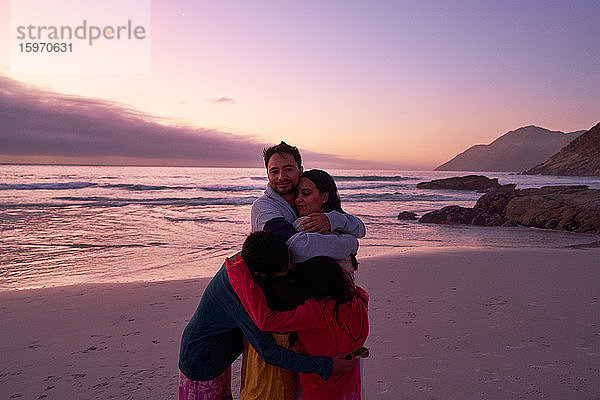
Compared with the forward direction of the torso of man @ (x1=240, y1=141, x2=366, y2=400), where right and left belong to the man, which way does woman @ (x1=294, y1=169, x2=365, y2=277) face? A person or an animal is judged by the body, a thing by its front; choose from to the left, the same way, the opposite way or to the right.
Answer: to the right

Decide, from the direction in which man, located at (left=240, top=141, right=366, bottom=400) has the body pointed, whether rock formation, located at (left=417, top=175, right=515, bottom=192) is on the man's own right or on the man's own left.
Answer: on the man's own left

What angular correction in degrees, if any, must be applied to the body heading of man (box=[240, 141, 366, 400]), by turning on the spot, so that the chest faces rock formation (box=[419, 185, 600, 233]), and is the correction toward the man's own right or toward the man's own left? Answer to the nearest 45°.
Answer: approximately 90° to the man's own left

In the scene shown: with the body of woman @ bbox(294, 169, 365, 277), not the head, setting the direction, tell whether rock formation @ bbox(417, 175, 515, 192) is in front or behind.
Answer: behind

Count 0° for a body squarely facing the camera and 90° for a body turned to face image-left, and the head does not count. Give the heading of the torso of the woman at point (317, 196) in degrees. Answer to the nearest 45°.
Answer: approximately 45°
